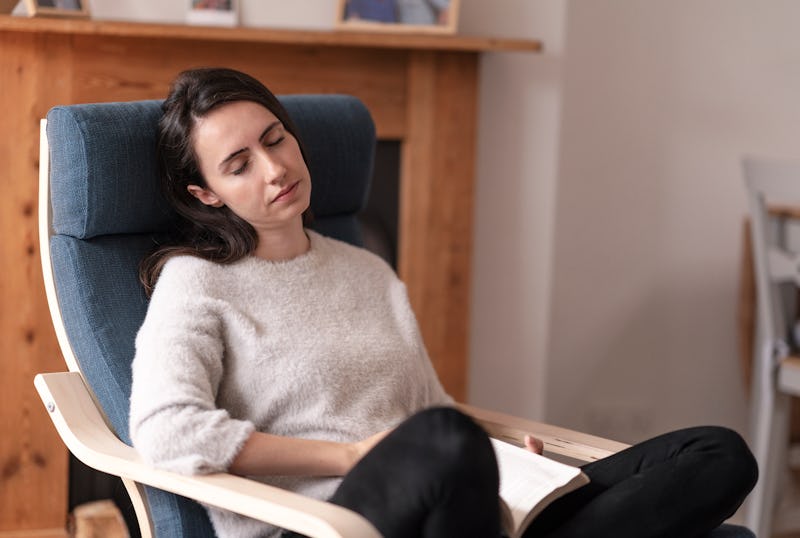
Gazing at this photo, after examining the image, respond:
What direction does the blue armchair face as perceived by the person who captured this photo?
facing the viewer and to the right of the viewer

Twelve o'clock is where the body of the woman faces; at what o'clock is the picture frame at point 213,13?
The picture frame is roughly at 7 o'clock from the woman.

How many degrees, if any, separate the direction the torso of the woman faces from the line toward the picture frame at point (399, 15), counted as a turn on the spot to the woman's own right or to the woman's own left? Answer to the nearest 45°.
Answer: approximately 135° to the woman's own left

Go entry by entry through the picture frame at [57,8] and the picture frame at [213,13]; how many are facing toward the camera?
2

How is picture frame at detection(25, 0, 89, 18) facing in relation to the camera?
toward the camera

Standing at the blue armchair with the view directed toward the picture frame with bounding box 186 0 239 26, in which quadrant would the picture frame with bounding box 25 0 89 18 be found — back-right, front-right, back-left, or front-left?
front-left

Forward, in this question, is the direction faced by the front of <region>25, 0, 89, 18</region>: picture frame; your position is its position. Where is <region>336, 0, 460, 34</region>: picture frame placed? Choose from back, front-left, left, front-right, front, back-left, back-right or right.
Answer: left

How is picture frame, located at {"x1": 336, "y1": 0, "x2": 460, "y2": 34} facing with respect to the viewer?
toward the camera

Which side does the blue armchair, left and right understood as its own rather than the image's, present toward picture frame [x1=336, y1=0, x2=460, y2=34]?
left

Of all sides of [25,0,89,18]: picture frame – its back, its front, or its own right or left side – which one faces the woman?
front

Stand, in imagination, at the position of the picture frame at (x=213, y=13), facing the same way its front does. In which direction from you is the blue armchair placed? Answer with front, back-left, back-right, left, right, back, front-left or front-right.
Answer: front

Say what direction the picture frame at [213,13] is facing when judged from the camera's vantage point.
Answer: facing the viewer

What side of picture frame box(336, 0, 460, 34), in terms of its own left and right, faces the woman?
front

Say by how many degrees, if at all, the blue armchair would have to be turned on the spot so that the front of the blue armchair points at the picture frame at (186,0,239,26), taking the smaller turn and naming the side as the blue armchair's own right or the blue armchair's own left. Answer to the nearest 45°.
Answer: approximately 135° to the blue armchair's own left

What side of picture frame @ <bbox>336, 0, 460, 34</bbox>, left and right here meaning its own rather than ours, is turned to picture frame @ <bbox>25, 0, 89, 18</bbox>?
right
